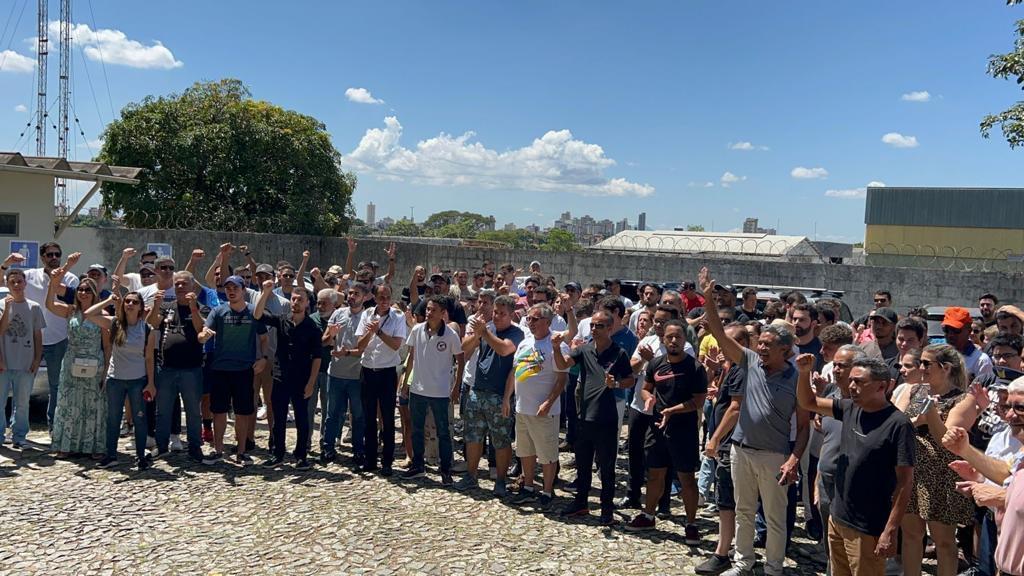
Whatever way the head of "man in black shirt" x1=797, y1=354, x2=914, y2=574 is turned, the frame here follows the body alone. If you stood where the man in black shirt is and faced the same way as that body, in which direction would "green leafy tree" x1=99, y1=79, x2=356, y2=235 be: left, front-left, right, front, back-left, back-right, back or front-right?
right

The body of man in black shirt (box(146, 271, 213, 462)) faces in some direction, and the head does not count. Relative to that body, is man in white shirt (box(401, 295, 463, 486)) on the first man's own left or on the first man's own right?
on the first man's own left

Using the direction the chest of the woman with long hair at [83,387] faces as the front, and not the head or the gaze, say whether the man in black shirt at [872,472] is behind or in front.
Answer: in front

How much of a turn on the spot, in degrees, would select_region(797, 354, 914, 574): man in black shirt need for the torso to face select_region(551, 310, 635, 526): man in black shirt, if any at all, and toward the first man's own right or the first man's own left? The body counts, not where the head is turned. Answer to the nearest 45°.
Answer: approximately 90° to the first man's own right

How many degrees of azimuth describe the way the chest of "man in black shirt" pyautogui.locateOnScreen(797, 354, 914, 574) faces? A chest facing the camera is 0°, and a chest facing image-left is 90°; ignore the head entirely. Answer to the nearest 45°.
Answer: approximately 45°

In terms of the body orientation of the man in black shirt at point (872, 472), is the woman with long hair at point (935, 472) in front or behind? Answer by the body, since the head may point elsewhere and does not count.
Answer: behind

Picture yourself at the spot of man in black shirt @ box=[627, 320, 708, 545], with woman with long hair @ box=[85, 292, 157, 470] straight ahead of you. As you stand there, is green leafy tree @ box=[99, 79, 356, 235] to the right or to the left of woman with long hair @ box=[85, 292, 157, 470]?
right

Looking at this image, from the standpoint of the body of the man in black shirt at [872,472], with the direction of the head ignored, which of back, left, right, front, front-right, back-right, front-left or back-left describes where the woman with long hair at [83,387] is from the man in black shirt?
front-right

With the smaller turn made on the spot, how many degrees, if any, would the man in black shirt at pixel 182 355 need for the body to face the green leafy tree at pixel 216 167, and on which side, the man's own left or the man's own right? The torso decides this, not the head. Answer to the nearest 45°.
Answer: approximately 180°

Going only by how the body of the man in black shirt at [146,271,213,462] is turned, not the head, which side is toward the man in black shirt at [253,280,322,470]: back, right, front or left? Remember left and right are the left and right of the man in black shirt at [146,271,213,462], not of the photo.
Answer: left

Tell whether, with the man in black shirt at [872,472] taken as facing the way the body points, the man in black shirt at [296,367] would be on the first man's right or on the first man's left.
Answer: on the first man's right
